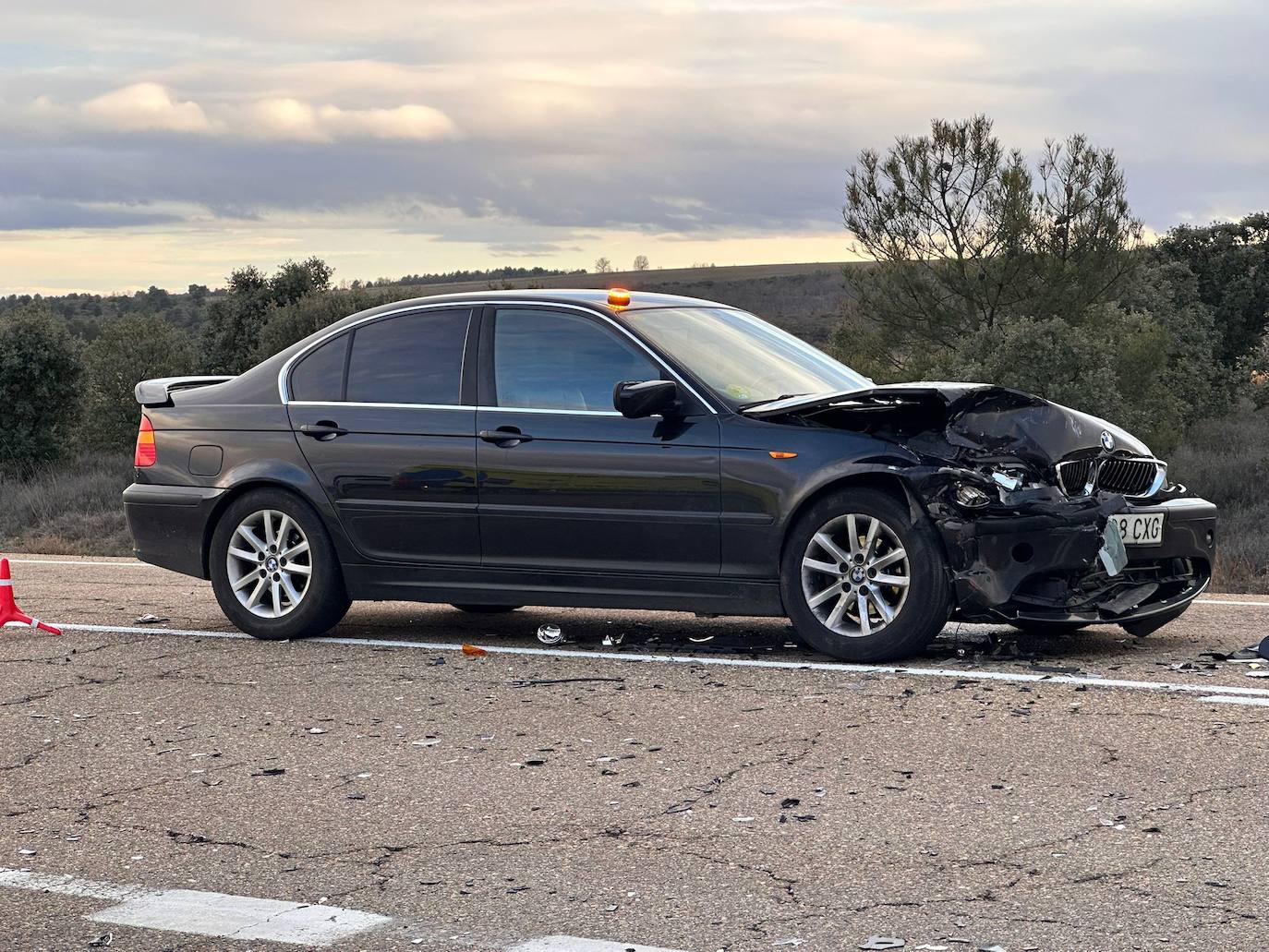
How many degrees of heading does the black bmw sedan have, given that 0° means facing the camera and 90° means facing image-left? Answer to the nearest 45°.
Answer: approximately 315°

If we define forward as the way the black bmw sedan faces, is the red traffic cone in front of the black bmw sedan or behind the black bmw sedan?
behind
